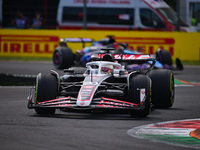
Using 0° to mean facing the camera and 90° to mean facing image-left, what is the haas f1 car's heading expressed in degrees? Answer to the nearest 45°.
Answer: approximately 0°
